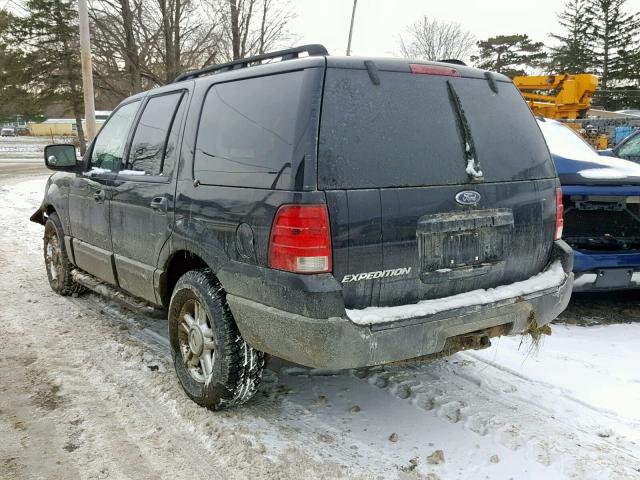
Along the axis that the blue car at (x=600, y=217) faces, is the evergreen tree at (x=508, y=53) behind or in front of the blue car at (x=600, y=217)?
behind

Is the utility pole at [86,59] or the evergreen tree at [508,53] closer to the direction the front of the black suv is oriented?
the utility pole

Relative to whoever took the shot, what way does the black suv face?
facing away from the viewer and to the left of the viewer

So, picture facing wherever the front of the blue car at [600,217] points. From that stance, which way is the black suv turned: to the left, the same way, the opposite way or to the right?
to the right

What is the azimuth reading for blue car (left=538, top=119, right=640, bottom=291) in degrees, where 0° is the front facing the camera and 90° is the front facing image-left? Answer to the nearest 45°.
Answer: approximately 0°

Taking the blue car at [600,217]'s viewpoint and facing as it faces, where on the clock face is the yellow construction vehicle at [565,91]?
The yellow construction vehicle is roughly at 6 o'clock from the blue car.

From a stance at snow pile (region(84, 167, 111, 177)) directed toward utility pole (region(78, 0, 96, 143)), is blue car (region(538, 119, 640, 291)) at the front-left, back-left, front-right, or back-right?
back-right

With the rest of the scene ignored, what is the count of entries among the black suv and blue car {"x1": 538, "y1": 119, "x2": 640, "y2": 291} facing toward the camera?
1

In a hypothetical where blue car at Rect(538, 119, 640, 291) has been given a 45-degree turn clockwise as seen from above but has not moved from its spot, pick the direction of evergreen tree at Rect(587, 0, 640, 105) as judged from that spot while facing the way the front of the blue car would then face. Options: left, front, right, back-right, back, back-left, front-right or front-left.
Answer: back-right

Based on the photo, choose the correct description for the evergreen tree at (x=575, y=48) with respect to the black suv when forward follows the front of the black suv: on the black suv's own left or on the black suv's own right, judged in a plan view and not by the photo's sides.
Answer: on the black suv's own right

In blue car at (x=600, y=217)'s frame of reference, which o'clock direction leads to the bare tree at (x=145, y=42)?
The bare tree is roughly at 4 o'clock from the blue car.

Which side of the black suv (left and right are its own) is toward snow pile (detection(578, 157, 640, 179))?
right
